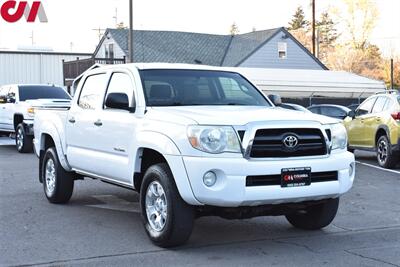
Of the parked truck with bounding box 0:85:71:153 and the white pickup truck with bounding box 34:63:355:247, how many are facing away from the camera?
0

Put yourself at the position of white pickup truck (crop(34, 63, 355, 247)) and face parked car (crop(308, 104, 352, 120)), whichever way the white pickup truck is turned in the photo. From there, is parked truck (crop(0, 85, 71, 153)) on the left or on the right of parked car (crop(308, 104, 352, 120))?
left

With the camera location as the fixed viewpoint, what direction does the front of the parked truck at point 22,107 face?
facing the viewer and to the right of the viewer

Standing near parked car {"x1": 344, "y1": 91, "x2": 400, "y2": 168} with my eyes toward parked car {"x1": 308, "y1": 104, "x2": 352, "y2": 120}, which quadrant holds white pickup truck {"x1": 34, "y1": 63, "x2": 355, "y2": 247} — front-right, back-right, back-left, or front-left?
back-left

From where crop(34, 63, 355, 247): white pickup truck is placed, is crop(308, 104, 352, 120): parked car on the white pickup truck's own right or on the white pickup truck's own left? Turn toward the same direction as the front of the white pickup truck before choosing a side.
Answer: on the white pickup truck's own left

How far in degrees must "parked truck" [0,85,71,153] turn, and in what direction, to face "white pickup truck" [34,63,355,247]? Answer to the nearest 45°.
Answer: approximately 45° to its right

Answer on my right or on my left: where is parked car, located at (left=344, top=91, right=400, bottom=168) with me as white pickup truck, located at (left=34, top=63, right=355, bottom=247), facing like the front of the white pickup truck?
on my left
